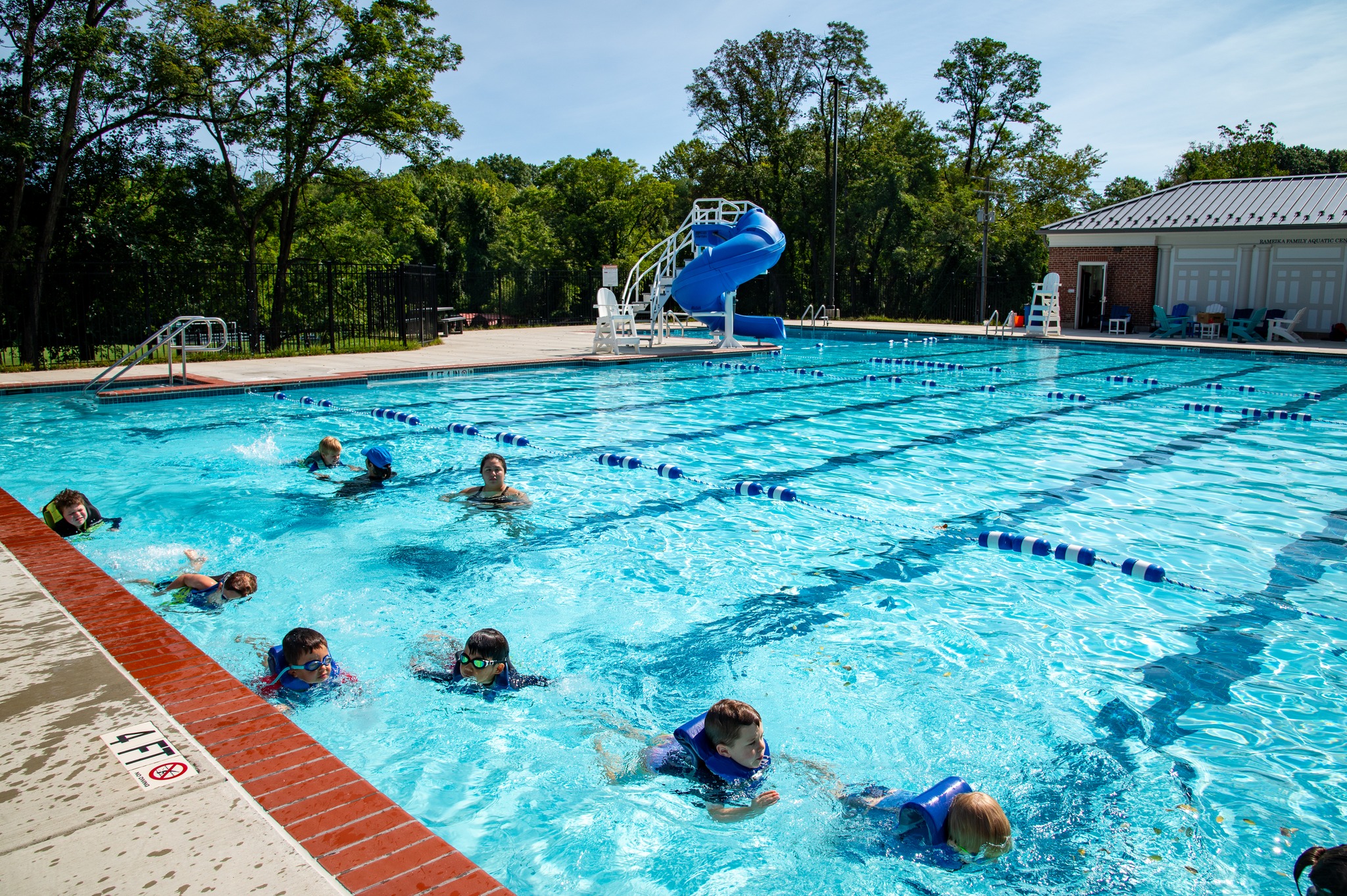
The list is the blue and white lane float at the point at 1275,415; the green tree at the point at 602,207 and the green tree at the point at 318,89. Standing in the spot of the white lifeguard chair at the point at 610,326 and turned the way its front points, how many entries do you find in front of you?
1

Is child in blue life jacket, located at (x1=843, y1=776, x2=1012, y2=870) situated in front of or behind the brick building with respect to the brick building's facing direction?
in front

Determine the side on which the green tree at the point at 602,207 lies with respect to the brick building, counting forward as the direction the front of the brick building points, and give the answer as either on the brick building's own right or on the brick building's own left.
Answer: on the brick building's own right

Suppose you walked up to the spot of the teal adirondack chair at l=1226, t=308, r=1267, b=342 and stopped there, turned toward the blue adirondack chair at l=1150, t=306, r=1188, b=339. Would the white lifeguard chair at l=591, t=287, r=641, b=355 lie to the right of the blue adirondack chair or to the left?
left

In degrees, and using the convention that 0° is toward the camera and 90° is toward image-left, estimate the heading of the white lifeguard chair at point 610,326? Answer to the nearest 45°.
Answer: approximately 315°
